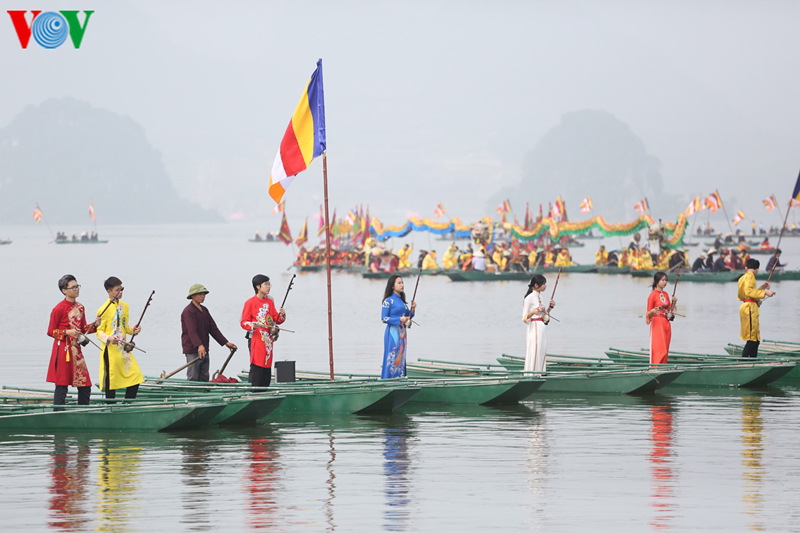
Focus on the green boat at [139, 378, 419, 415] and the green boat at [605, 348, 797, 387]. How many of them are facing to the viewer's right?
2

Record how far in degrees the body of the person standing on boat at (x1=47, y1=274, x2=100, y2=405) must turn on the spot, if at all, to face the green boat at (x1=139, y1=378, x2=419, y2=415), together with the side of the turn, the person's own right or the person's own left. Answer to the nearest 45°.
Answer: approximately 45° to the person's own left

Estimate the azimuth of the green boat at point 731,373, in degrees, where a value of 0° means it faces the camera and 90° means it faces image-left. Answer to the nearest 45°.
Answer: approximately 270°

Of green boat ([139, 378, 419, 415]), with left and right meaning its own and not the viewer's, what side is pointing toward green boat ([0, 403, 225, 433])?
back

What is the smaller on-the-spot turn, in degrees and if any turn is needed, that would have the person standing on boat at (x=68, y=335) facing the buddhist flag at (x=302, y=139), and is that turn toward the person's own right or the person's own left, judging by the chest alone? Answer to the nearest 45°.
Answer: approximately 90° to the person's own left

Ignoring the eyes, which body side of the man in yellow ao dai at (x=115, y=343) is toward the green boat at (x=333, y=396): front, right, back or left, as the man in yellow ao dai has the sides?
left

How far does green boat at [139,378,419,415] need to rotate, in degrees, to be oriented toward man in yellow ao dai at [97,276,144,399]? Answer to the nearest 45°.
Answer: approximately 135° to its right

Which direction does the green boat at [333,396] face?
to the viewer's right

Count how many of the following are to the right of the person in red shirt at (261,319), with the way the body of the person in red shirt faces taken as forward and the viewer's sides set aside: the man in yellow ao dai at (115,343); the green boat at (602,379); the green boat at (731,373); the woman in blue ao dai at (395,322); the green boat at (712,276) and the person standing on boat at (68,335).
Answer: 2

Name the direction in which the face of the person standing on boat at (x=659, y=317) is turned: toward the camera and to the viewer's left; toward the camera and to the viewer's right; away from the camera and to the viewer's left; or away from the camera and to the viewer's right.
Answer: toward the camera and to the viewer's right

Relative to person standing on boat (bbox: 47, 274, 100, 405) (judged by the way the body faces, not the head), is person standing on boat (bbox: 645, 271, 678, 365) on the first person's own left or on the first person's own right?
on the first person's own left

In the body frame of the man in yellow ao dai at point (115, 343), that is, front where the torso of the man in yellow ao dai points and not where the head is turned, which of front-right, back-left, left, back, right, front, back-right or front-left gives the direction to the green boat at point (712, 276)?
left

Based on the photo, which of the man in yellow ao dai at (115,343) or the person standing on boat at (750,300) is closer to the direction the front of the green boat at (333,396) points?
the person standing on boat

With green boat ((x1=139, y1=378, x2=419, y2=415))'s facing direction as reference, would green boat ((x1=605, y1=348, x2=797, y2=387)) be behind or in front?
in front
